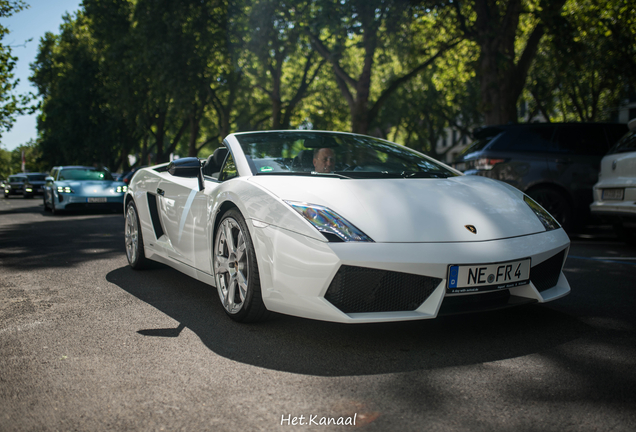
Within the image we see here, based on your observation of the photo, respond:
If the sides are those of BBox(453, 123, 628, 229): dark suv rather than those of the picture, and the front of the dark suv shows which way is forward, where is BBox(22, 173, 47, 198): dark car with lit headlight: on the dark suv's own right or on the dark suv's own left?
on the dark suv's own left

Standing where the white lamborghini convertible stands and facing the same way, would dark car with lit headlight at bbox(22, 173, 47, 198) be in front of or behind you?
behind

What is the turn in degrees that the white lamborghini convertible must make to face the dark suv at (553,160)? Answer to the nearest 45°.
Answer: approximately 90° to its left

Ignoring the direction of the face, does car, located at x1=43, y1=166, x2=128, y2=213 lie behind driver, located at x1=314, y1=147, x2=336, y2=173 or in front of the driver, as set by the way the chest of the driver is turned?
behind

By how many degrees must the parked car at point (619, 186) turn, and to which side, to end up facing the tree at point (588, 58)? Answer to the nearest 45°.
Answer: approximately 45° to its left

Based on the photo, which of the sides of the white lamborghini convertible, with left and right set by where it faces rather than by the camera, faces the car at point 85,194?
back

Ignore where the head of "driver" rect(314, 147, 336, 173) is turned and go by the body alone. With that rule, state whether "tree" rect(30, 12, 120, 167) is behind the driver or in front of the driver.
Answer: behind

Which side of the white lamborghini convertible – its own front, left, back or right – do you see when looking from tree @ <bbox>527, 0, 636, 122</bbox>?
left

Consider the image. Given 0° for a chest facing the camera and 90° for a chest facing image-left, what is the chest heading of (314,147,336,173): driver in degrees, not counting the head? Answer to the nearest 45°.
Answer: approximately 315°

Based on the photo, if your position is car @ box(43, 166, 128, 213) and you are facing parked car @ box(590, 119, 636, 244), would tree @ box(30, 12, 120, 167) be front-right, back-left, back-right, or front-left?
back-left

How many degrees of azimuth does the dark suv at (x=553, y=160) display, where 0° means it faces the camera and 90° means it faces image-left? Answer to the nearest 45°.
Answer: approximately 225°
